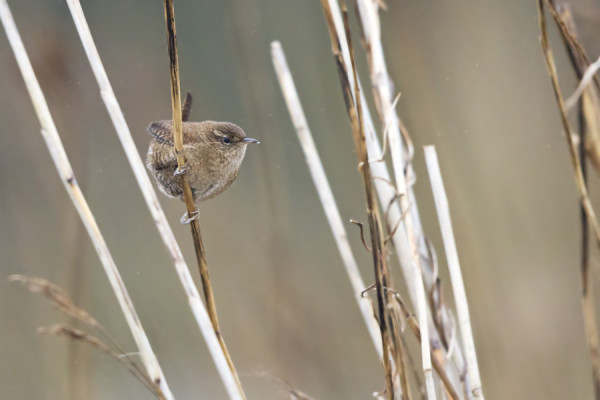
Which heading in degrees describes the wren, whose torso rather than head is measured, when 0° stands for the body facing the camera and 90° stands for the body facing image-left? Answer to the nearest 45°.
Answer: approximately 270°

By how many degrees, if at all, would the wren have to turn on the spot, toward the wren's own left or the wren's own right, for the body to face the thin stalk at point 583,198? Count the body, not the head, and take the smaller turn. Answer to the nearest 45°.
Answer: approximately 45° to the wren's own right

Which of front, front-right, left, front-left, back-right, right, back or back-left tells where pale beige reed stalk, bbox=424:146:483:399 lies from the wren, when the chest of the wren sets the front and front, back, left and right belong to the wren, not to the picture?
front-right
